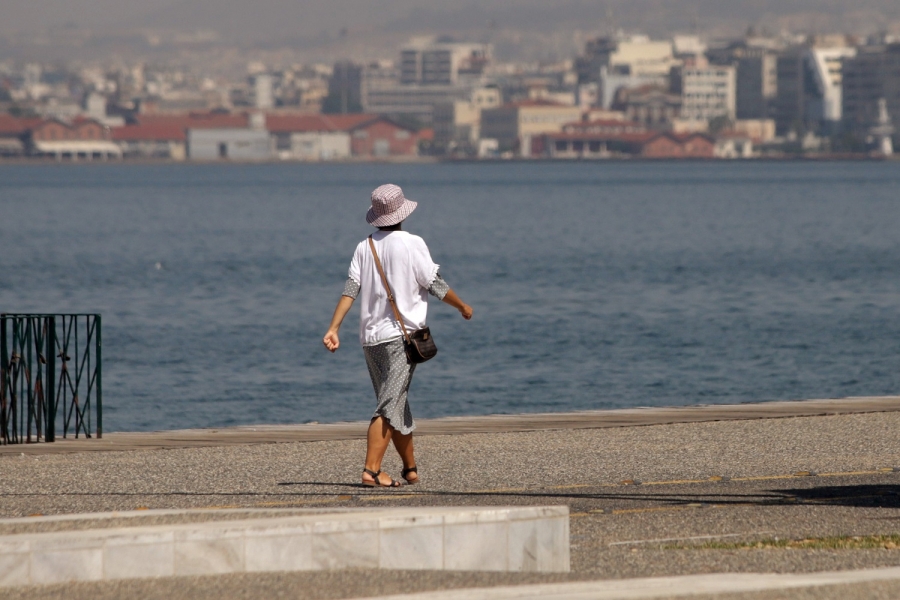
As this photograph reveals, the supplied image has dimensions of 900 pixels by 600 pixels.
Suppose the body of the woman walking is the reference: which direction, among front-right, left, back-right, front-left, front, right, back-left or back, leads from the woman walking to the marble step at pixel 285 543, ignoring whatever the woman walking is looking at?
back-right

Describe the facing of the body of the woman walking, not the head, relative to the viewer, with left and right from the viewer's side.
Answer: facing away from the viewer and to the right of the viewer

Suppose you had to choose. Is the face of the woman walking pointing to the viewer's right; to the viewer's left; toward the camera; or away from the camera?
away from the camera
